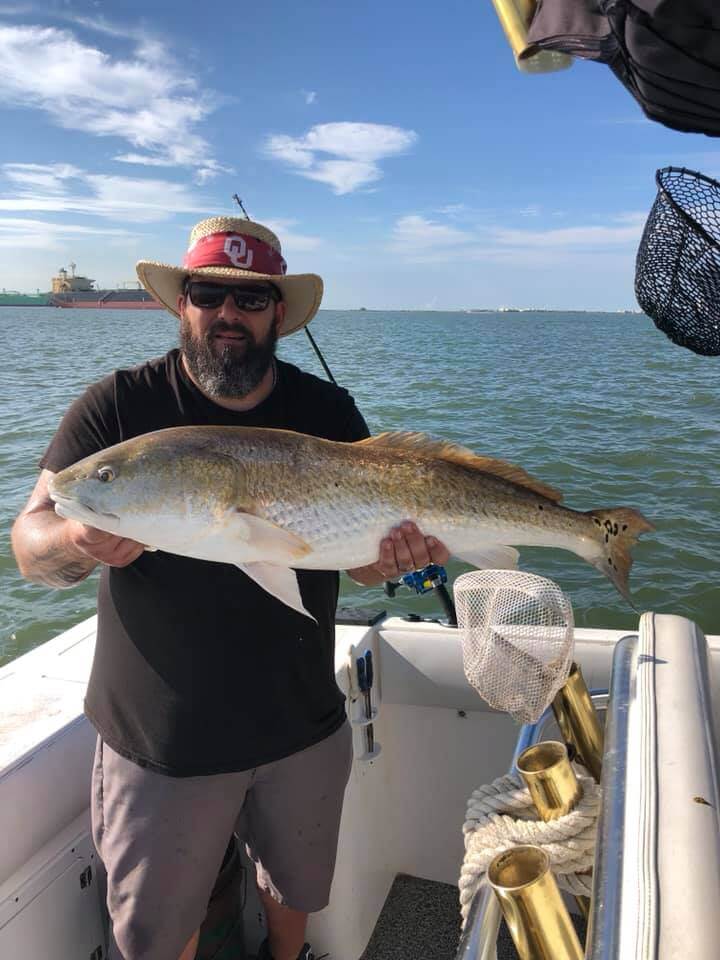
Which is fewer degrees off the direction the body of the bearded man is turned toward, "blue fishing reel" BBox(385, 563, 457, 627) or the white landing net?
the white landing net

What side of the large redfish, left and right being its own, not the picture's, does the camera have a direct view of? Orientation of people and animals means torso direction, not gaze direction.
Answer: left

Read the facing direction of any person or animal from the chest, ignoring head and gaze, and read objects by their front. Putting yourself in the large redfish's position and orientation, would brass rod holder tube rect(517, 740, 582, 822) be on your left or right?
on your left

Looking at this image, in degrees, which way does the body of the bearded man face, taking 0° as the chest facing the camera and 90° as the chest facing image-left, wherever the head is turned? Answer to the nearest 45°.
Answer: approximately 0°

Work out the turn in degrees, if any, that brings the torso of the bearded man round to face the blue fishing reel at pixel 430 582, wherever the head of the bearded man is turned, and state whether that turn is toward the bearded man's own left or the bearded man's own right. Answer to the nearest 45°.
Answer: approximately 135° to the bearded man's own left

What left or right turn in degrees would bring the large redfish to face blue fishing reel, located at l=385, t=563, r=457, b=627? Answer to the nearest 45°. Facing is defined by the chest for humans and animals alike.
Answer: approximately 135° to its right
